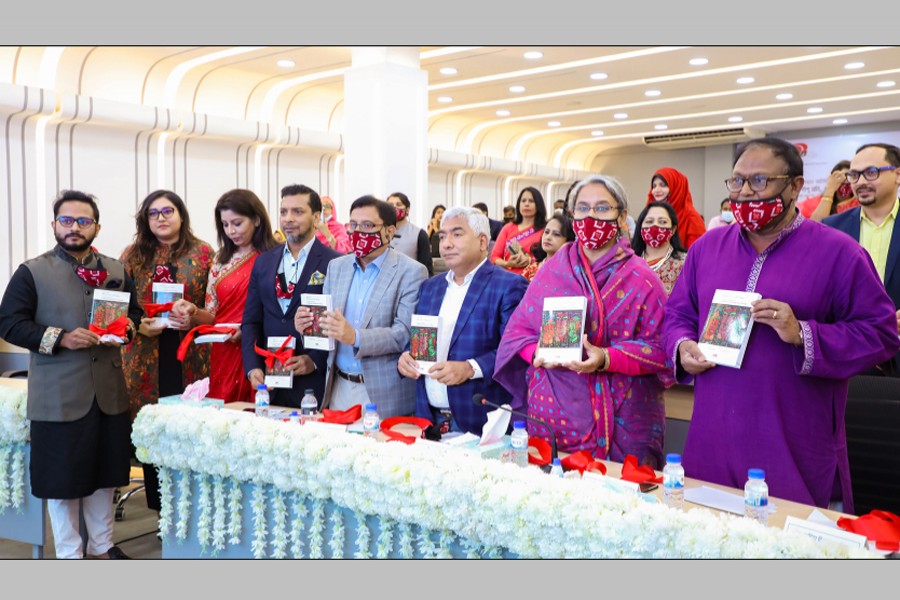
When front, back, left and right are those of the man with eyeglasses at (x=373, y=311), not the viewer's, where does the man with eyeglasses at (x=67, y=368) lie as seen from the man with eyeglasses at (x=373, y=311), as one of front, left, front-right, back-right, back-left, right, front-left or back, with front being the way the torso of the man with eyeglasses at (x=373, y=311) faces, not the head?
front-right

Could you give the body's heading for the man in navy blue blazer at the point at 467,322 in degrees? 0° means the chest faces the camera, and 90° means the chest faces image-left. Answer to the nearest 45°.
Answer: approximately 45°

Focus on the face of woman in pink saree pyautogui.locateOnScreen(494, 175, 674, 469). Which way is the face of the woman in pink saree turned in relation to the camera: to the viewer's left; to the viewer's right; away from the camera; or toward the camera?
toward the camera

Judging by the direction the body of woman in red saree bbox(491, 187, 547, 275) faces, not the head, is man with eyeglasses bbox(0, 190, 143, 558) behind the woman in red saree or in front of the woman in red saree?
in front

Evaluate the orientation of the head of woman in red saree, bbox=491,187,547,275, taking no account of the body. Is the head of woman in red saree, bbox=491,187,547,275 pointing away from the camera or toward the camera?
toward the camera

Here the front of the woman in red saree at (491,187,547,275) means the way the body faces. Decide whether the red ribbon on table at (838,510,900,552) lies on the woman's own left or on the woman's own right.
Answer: on the woman's own left

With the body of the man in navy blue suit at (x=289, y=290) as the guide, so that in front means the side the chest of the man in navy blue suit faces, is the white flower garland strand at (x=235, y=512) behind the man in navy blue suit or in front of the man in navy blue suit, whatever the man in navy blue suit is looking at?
in front

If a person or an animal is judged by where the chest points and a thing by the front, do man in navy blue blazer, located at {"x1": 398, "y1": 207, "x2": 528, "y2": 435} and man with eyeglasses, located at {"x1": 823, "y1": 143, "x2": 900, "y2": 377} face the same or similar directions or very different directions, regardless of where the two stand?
same or similar directions

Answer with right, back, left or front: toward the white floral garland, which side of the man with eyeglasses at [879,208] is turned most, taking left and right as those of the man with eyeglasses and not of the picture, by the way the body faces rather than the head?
front

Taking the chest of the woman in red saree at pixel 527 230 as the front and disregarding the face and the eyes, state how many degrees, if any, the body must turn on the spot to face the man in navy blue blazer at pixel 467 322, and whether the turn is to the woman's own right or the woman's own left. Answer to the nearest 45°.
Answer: approximately 45° to the woman's own left

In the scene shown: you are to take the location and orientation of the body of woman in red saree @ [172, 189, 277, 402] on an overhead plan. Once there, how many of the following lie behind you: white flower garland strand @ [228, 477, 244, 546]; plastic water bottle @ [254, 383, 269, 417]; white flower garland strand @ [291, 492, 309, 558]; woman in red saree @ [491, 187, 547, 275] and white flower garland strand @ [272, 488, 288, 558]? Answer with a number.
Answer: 1

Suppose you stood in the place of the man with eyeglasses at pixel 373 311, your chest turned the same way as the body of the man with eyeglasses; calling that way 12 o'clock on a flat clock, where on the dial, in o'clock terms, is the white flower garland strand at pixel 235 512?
The white flower garland strand is roughly at 12 o'clock from the man with eyeglasses.

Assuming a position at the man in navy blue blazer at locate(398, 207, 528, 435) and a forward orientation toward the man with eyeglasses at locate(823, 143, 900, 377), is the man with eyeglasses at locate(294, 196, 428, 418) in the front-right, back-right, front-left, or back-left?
back-left

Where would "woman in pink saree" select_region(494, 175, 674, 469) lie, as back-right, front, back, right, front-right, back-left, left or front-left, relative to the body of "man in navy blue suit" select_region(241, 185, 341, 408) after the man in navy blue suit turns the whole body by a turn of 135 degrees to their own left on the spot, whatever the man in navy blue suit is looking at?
front-right

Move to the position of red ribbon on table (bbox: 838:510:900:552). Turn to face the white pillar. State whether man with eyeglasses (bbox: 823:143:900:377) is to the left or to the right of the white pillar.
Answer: right

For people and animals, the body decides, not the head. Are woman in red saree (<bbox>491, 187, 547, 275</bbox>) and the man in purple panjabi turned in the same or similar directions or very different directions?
same or similar directions
